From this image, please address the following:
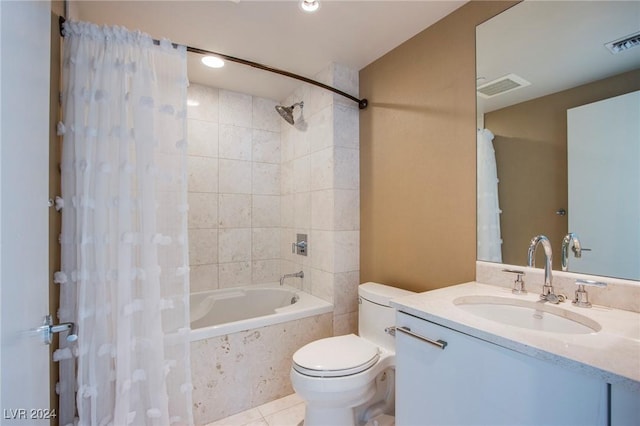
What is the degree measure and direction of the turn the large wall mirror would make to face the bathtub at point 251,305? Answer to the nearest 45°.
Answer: approximately 45° to its right

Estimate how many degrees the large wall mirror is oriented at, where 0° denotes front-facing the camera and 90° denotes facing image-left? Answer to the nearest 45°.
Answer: approximately 45°

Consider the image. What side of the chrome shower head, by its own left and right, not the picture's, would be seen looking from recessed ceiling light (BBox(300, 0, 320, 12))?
left

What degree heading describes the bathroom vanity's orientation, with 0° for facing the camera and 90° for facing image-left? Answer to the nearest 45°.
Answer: approximately 45°

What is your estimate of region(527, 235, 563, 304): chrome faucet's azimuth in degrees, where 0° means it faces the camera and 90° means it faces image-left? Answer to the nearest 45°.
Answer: approximately 45°

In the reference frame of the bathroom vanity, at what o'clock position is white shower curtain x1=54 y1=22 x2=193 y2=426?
The white shower curtain is roughly at 1 o'clock from the bathroom vanity.

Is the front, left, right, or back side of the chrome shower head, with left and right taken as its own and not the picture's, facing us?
left
